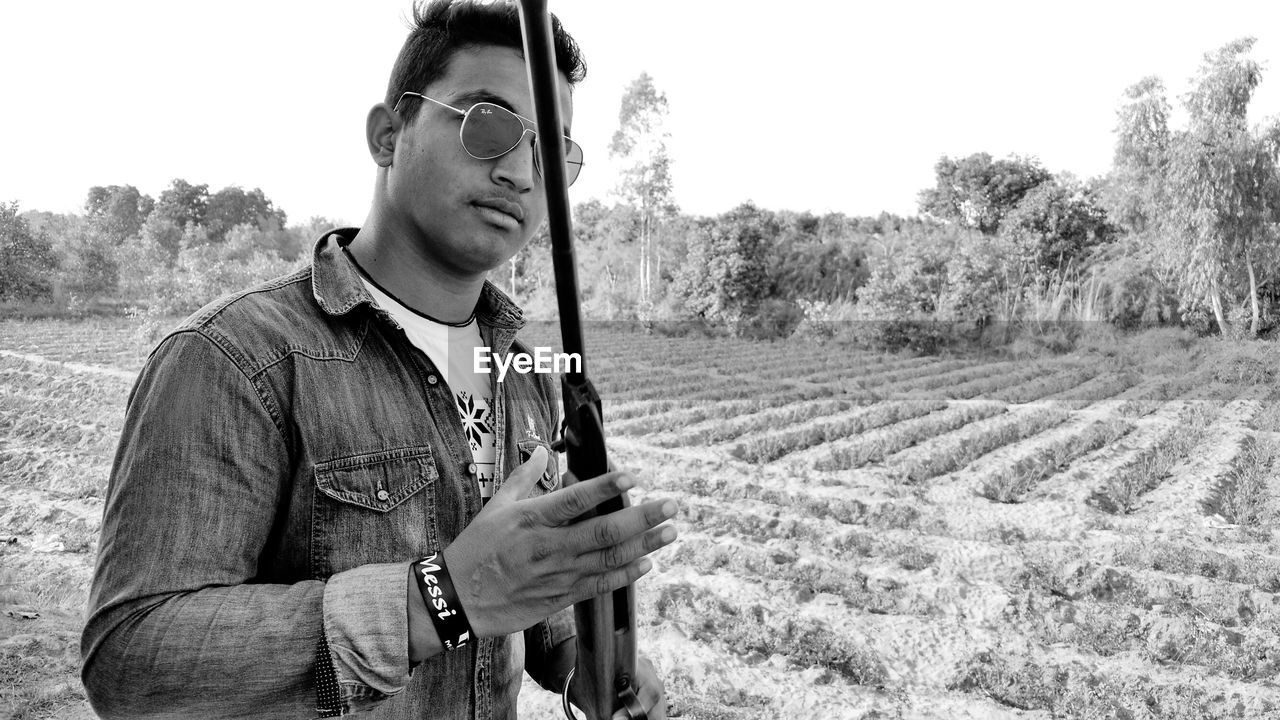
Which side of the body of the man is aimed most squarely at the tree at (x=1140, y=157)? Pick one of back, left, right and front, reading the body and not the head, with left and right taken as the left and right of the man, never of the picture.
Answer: left

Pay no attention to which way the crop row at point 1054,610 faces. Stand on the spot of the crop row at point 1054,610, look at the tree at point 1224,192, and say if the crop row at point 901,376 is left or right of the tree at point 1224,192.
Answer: left

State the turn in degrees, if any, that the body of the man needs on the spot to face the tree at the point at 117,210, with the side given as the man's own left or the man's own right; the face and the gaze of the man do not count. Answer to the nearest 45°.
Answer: approximately 135° to the man's own left

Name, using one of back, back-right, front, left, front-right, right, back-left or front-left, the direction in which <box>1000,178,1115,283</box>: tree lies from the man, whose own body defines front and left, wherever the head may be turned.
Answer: left

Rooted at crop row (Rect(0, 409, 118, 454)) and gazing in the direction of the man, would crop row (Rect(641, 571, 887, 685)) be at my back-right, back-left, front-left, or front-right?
front-left

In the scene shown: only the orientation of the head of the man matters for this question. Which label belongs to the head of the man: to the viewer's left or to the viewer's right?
to the viewer's right

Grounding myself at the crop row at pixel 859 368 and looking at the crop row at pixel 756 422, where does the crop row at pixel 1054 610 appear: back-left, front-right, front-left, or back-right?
front-left

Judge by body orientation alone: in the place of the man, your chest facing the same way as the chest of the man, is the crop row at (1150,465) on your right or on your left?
on your left

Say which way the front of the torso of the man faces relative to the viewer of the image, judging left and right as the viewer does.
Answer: facing the viewer and to the right of the viewer

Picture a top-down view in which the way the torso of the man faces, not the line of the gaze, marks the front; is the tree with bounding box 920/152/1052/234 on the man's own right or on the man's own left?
on the man's own left

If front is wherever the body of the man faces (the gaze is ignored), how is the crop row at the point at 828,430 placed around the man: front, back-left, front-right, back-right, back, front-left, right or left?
left

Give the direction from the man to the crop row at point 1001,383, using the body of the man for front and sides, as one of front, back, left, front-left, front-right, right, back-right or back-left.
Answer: left

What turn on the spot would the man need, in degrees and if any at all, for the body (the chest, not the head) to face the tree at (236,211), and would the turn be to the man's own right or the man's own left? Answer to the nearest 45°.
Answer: approximately 135° to the man's own left

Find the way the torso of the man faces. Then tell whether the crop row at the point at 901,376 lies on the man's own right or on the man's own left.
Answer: on the man's own left
